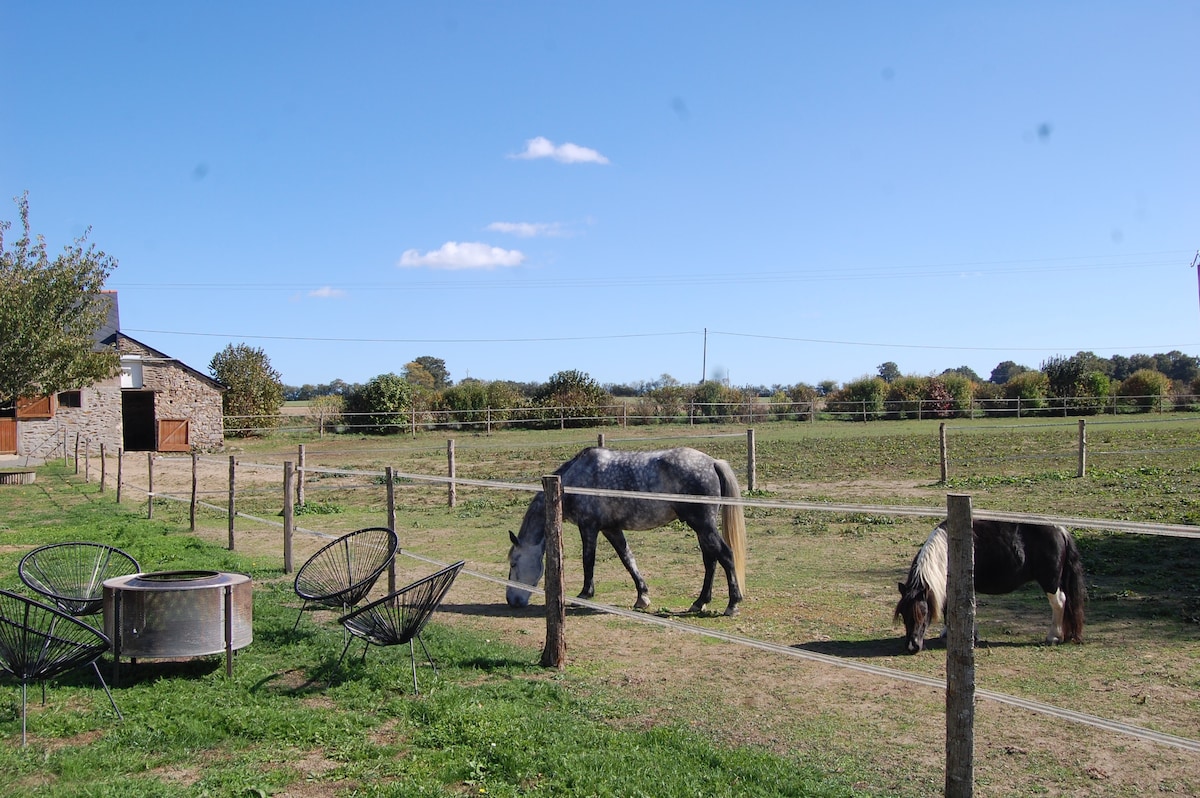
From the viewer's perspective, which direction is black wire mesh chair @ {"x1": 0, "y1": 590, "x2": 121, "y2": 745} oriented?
to the viewer's right

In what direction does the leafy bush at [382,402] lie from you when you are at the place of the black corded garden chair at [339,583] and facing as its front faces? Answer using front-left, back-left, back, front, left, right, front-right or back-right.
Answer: back-right

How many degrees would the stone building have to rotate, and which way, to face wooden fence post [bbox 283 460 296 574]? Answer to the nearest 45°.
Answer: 0° — it already faces it

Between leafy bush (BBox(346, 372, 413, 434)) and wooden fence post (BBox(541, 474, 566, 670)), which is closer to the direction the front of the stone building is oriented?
the wooden fence post

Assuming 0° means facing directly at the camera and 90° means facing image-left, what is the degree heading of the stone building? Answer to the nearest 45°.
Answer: approximately 0°

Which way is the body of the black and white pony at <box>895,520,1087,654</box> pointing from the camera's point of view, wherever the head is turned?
to the viewer's left

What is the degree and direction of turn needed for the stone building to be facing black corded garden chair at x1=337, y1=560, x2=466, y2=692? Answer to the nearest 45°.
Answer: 0° — it already faces it

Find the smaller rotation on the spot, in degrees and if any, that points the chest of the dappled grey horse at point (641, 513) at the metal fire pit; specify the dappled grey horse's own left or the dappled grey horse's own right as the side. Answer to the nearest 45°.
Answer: approximately 45° to the dappled grey horse's own left

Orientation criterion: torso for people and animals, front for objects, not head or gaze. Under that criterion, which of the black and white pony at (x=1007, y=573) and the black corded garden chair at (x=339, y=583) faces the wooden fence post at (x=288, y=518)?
the black and white pony

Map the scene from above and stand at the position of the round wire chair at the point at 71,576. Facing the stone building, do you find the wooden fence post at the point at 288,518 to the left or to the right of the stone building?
right

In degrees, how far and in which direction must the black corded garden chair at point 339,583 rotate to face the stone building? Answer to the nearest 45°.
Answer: approximately 135° to its right

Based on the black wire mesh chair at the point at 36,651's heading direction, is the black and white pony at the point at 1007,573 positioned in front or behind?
in front

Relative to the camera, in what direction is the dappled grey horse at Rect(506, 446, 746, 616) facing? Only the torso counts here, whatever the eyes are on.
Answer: to the viewer's left

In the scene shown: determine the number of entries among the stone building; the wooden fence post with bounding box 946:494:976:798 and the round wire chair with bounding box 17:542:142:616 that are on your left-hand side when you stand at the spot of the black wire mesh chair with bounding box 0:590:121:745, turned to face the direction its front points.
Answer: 2

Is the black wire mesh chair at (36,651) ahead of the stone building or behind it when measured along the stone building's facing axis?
ahead
